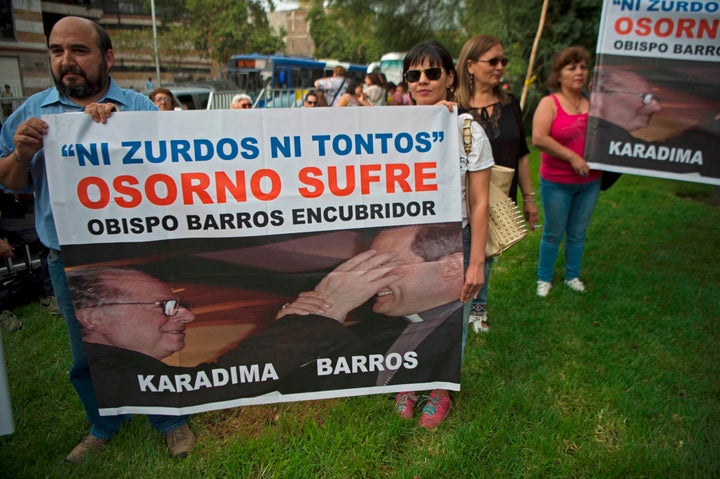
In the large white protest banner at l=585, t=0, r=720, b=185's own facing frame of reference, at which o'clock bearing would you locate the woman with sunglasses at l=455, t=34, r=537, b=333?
The woman with sunglasses is roughly at 1 o'clock from the large white protest banner.

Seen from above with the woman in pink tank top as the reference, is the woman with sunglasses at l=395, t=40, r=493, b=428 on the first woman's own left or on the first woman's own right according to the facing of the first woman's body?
on the first woman's own right

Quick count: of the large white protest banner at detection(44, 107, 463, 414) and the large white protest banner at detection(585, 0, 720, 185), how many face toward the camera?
2

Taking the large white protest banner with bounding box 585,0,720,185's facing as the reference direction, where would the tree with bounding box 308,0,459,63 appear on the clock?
The tree is roughly at 5 o'clock from the large white protest banner.

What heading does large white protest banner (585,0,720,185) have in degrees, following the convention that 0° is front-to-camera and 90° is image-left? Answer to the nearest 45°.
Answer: approximately 0°

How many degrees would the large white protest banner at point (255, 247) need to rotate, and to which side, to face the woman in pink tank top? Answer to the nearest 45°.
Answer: approximately 135° to its left

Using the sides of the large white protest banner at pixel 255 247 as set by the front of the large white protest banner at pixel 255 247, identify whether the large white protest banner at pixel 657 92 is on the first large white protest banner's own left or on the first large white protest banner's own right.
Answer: on the first large white protest banner's own left

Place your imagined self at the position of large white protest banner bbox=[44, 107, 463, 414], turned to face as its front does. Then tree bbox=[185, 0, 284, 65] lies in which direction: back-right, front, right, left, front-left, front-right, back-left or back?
back

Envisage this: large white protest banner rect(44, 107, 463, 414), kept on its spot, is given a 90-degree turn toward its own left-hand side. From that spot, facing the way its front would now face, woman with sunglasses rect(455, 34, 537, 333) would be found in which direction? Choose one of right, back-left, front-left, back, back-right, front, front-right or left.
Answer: front-left
